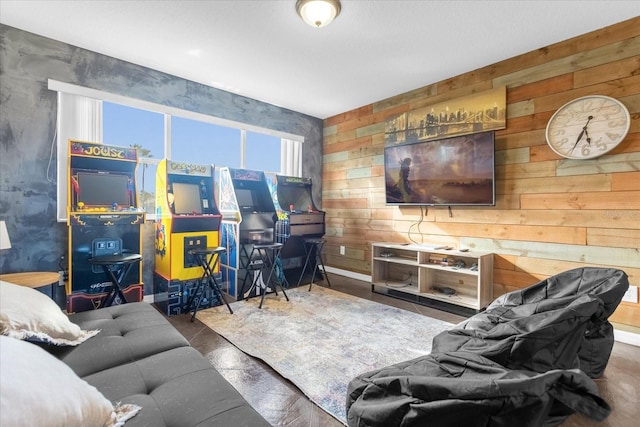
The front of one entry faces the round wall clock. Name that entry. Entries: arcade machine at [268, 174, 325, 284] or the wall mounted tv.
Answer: the arcade machine

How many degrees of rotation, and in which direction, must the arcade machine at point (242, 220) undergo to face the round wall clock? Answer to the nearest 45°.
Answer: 0° — it already faces it

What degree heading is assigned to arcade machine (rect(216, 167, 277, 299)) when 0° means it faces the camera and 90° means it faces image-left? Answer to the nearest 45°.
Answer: approximately 315°

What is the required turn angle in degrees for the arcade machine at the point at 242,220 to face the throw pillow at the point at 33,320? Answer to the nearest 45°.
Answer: approximately 45° to its right

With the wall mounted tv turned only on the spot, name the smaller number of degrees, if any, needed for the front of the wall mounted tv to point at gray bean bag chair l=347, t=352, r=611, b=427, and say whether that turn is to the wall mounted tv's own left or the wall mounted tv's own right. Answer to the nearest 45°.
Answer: approximately 45° to the wall mounted tv's own left

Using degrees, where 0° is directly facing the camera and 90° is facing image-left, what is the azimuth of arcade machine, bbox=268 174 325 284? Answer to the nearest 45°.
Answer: approximately 315°

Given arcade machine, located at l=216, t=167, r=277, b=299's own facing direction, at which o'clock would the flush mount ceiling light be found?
The flush mount ceiling light is roughly at 1 o'clock from the arcade machine.

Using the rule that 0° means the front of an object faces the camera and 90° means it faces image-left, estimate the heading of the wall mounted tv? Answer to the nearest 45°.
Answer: approximately 45°

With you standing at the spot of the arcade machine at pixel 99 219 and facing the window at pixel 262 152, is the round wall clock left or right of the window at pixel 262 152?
right

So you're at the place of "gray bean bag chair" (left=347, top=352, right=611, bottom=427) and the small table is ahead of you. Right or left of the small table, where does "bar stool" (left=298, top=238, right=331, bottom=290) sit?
right

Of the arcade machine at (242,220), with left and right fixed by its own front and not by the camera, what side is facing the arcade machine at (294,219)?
left

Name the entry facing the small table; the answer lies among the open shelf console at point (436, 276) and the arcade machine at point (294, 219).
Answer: the open shelf console

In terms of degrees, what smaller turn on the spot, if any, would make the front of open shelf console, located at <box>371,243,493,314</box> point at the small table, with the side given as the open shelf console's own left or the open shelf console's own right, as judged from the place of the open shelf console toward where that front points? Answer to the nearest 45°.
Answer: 0° — it already faces it

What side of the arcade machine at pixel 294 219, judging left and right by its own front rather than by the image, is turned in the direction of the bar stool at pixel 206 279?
right
